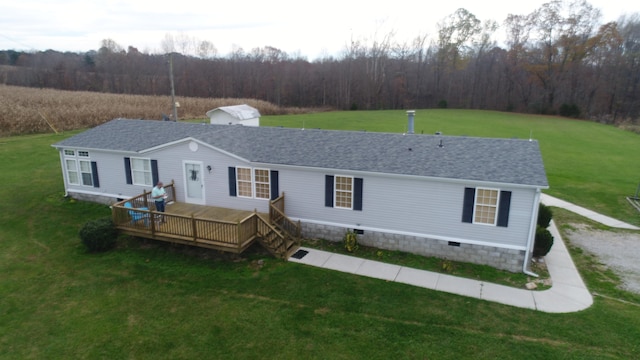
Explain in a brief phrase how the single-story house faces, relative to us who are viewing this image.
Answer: facing the viewer and to the left of the viewer

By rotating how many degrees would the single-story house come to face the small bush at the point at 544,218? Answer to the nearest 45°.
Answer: approximately 135° to its left

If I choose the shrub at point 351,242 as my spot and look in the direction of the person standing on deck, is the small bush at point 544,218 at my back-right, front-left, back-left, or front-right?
back-right

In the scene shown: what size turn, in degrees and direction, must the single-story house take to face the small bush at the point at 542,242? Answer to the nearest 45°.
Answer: approximately 135° to its left
